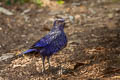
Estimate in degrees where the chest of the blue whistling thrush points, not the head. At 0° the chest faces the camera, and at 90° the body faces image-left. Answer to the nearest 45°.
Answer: approximately 270°
